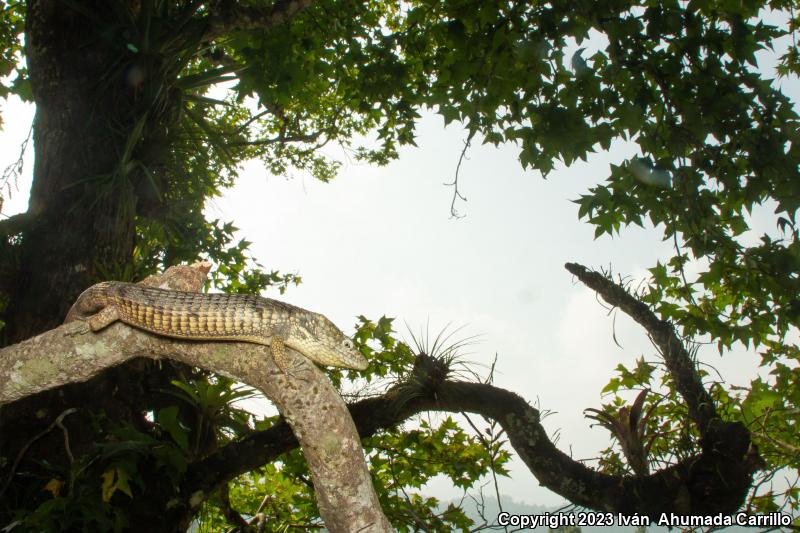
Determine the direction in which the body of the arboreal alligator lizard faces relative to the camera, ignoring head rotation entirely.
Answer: to the viewer's right
